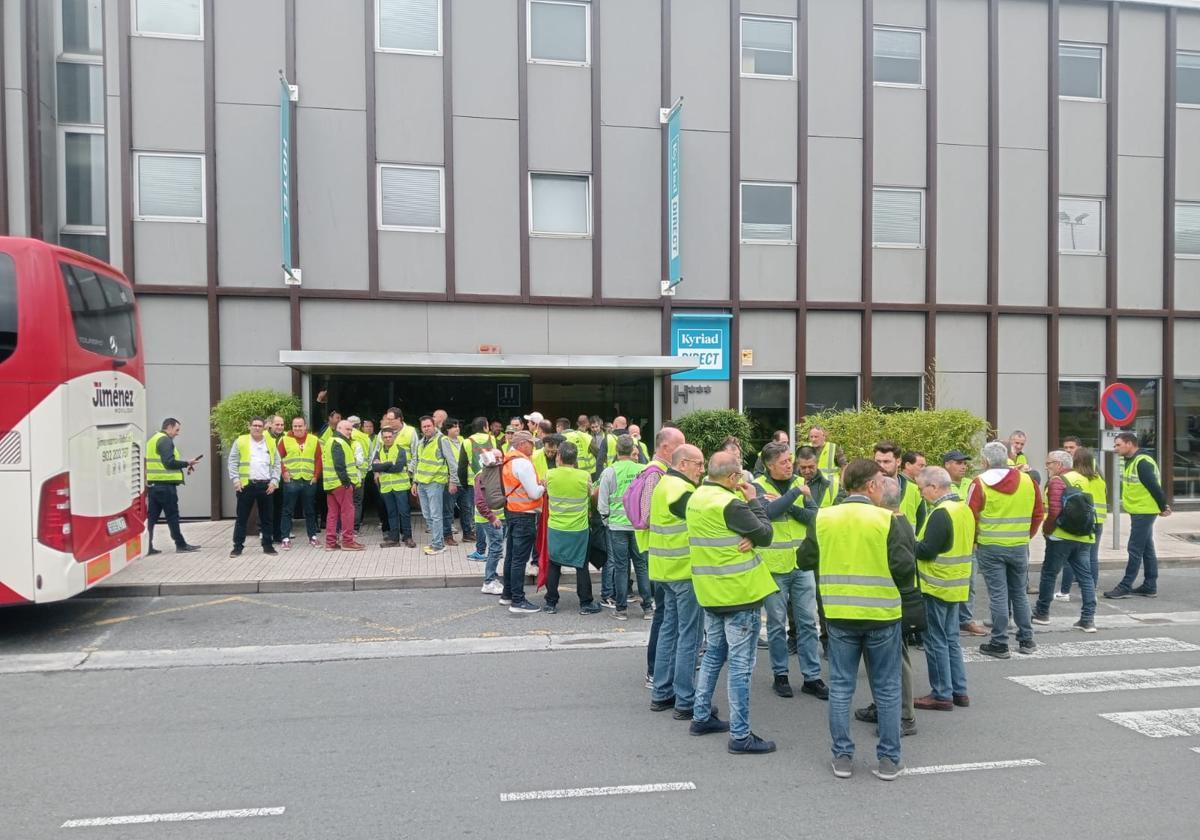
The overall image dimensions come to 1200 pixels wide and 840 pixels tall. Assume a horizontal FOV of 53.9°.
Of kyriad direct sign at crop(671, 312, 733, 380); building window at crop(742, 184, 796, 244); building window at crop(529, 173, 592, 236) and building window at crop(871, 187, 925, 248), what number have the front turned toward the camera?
4

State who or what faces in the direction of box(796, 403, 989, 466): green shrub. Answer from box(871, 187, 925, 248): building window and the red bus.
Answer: the building window

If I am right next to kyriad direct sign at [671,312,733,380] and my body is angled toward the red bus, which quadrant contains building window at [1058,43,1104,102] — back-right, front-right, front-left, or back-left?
back-left

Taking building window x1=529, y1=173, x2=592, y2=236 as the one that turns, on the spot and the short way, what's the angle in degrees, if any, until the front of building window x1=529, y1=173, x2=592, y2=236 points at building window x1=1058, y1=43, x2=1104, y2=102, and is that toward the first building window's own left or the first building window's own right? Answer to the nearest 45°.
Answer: approximately 90° to the first building window's own left

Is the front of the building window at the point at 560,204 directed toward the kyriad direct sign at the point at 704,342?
no

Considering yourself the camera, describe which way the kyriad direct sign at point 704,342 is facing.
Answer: facing the viewer

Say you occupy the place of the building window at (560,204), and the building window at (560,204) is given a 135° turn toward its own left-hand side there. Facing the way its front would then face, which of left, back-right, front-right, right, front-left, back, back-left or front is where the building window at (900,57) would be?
front-right

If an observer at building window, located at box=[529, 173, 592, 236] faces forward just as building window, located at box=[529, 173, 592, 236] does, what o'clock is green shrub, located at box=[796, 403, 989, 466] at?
The green shrub is roughly at 10 o'clock from the building window.

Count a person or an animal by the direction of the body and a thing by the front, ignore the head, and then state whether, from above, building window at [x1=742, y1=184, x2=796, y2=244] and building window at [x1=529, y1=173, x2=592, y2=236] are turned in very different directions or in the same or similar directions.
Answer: same or similar directions

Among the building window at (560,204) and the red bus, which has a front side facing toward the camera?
the building window

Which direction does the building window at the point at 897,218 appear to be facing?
toward the camera

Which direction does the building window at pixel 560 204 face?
toward the camera

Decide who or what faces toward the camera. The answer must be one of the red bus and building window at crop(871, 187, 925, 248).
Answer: the building window

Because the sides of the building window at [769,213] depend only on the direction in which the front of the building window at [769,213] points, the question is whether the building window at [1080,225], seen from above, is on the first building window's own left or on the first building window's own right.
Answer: on the first building window's own left

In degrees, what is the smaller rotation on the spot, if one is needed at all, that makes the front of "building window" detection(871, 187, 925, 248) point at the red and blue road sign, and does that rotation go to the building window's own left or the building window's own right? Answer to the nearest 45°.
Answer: approximately 45° to the building window's own left

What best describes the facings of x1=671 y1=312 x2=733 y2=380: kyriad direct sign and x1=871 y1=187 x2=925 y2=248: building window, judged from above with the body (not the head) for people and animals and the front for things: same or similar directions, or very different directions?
same or similar directions

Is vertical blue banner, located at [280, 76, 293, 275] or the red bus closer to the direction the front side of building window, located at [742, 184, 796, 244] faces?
the red bus
